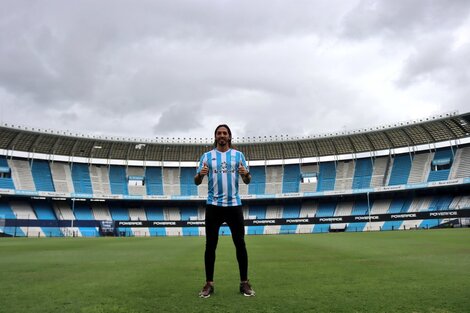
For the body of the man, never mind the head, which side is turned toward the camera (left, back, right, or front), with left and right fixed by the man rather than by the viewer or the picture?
front
